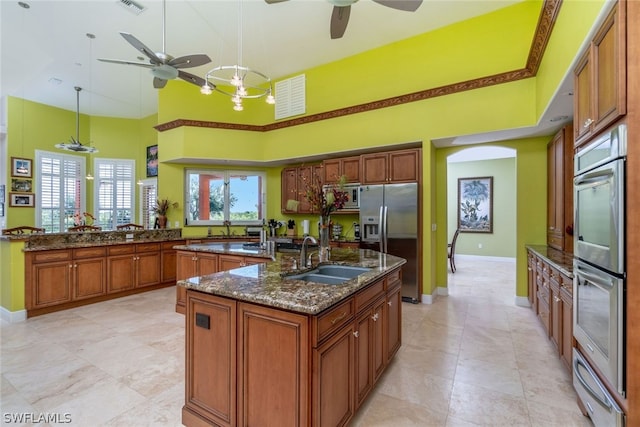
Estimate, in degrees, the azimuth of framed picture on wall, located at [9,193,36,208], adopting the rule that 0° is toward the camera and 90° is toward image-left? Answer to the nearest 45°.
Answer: approximately 0°

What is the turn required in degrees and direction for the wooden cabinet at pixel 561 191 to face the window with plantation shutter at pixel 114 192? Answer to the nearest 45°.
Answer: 0° — it already faces it

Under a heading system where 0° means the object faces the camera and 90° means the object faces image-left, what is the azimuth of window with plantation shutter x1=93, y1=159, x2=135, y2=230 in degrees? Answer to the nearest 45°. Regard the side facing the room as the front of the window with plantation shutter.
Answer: approximately 0°

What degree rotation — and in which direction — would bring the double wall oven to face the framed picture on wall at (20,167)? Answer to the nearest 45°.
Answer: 0° — it already faces it

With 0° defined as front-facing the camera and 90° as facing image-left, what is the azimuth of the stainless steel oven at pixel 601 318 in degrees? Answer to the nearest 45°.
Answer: approximately 90°

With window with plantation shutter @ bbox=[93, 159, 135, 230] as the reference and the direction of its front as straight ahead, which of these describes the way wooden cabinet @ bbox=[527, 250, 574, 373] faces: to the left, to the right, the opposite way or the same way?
to the right

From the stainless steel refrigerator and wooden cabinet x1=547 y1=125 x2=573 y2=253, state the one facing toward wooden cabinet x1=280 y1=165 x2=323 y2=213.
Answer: wooden cabinet x1=547 y1=125 x2=573 y2=253

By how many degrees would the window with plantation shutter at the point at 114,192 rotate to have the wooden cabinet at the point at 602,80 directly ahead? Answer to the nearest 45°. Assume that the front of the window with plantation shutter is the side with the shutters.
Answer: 0° — it already faces it

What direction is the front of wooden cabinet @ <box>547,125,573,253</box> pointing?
to the viewer's left

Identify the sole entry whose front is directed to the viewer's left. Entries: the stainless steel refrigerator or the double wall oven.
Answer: the double wall oven

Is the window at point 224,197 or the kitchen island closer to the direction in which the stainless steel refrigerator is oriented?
the kitchen island

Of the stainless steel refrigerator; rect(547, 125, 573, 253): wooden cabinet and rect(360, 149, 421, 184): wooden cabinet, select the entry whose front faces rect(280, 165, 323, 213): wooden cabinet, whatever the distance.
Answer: rect(547, 125, 573, 253): wooden cabinet
